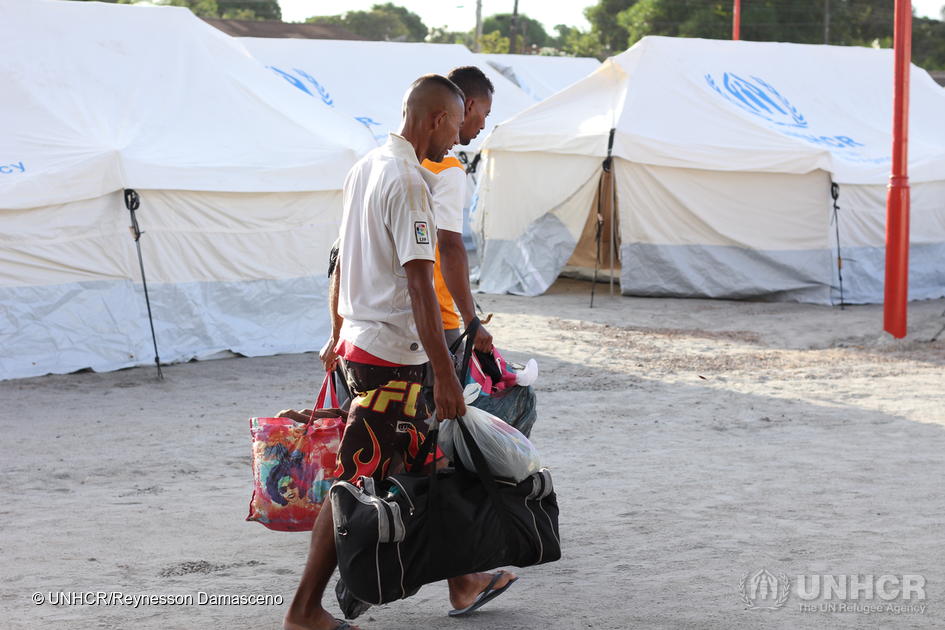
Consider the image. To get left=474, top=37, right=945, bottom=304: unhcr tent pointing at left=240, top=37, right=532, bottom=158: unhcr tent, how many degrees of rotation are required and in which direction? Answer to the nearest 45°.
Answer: approximately 90° to its right

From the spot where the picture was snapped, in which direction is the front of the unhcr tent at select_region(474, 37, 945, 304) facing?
facing the viewer and to the left of the viewer

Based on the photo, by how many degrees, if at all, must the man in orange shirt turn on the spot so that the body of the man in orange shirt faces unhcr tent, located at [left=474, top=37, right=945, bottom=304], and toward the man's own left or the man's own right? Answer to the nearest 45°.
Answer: approximately 90° to the man's own left

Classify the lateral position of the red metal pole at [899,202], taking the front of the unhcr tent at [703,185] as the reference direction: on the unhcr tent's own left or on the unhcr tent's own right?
on the unhcr tent's own left

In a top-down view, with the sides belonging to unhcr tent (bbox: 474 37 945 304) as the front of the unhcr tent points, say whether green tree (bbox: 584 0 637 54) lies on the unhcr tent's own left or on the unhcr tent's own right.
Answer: on the unhcr tent's own right

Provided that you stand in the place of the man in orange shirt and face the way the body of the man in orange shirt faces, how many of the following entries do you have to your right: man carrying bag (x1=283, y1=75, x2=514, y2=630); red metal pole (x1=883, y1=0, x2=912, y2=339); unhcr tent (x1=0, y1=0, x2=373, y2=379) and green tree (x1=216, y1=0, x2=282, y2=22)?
1

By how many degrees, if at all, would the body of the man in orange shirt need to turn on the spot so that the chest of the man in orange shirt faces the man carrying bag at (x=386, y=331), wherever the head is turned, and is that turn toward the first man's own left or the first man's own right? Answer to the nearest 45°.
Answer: approximately 90° to the first man's own right

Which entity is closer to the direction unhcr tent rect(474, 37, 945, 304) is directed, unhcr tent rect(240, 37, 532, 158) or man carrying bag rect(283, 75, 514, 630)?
the man carrying bag

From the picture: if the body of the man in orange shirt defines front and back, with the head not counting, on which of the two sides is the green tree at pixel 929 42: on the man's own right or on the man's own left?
on the man's own left

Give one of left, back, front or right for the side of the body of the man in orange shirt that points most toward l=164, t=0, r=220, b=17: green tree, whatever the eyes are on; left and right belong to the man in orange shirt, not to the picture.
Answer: left

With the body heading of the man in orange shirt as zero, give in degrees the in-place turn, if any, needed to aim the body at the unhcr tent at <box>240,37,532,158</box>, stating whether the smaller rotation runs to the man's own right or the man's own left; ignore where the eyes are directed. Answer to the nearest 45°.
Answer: approximately 90° to the man's own left

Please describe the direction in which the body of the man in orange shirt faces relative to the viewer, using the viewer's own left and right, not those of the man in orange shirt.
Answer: facing to the right of the viewer

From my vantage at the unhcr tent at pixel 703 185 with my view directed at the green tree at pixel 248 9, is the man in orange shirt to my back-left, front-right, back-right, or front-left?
back-left

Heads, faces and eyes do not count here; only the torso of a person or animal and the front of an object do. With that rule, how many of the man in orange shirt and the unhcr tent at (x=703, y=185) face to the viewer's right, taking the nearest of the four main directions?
1

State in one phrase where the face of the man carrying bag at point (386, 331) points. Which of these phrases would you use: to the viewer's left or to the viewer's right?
to the viewer's right

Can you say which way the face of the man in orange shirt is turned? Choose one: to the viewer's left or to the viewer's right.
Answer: to the viewer's right

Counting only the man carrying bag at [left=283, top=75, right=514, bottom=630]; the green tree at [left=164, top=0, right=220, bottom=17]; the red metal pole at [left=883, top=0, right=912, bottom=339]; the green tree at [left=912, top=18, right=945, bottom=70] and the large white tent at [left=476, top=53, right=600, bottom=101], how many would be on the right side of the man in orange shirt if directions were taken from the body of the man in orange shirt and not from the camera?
1
